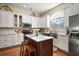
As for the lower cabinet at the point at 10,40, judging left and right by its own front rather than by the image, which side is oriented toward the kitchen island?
front

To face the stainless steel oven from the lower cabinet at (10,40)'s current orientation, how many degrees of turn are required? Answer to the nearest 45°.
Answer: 0° — it already faces it

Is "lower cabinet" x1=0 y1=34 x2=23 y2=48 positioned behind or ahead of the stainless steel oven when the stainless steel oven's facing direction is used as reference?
ahead

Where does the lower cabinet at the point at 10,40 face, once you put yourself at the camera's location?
facing the viewer and to the right of the viewer

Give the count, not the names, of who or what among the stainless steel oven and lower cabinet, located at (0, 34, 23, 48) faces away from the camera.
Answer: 0

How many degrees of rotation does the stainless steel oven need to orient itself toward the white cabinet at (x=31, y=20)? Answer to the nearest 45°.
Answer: approximately 45° to its right

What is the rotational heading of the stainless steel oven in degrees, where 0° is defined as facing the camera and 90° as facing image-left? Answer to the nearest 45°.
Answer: approximately 45°
